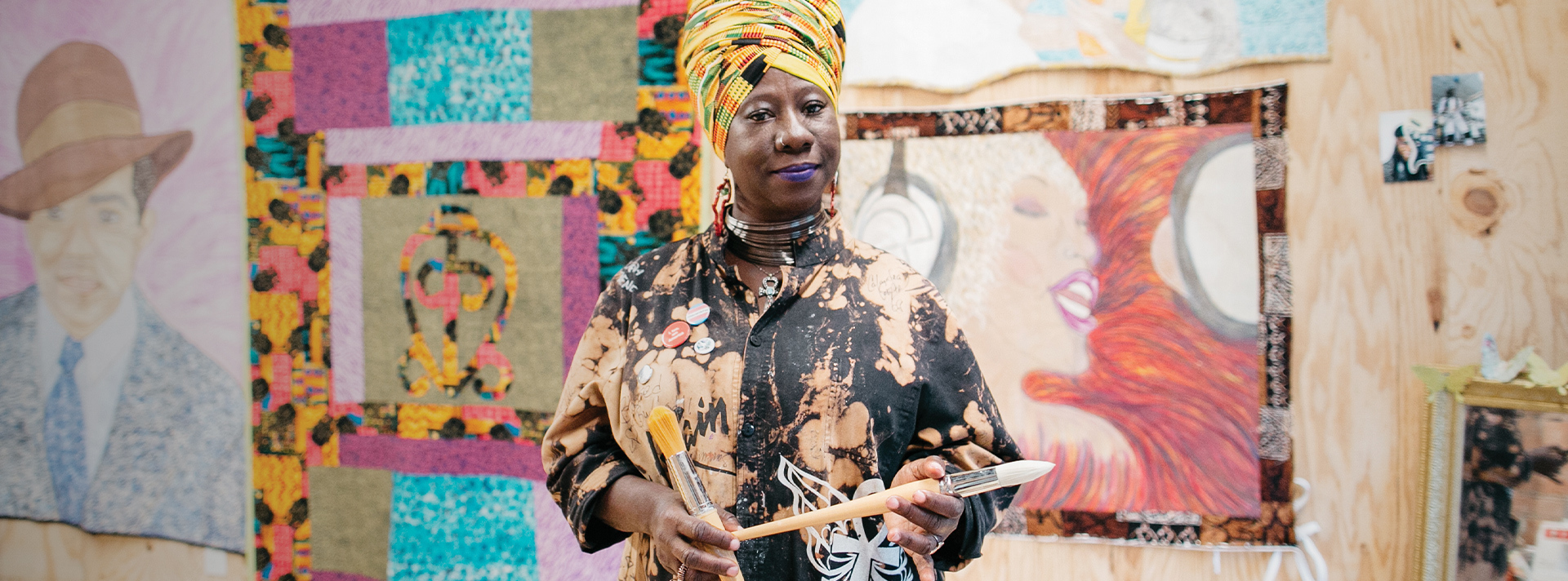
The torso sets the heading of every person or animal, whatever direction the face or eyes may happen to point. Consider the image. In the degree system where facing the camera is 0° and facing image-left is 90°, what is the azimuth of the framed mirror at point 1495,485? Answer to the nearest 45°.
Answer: approximately 0°

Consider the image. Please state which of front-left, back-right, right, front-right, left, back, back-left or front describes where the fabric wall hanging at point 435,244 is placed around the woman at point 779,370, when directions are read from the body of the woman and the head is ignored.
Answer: back-right

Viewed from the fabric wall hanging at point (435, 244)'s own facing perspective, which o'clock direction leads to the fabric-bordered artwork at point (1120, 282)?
The fabric-bordered artwork is roughly at 10 o'clock from the fabric wall hanging.

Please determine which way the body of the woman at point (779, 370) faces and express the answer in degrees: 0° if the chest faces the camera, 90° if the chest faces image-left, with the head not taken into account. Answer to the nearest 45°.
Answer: approximately 0°

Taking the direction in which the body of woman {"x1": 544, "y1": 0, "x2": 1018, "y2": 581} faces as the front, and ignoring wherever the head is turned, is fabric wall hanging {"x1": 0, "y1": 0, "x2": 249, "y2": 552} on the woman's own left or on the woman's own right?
on the woman's own right
